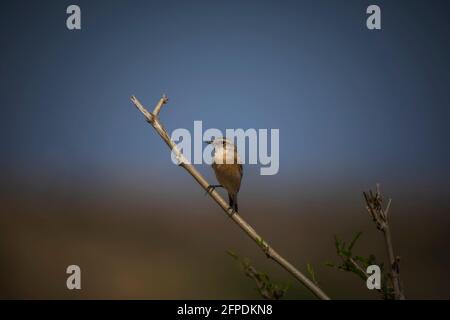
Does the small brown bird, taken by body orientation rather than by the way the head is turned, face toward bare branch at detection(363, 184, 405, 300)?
no
